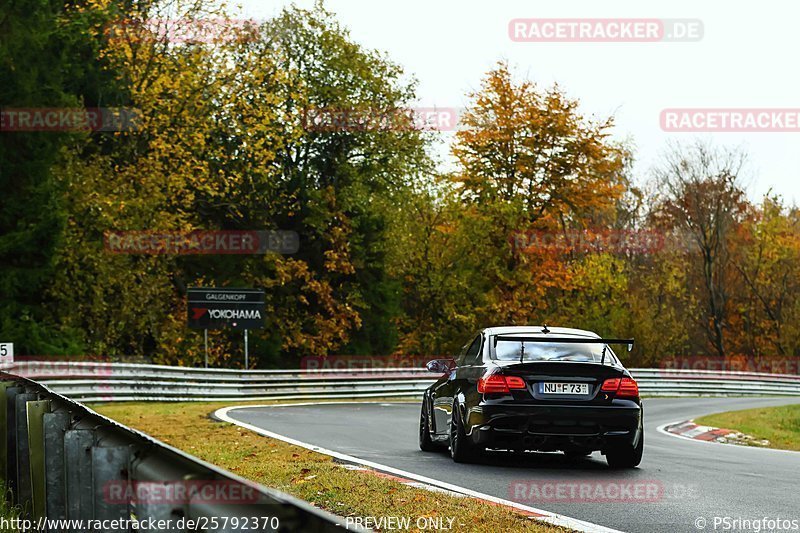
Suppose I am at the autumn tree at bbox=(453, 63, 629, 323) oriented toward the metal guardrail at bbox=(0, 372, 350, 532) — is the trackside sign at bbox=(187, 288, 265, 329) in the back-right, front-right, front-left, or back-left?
front-right

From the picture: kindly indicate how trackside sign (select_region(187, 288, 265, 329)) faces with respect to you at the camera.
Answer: facing the viewer

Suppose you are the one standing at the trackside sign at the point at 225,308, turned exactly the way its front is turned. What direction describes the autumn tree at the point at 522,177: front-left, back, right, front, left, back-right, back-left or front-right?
back-left

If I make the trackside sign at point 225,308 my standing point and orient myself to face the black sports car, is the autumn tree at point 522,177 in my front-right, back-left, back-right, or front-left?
back-left

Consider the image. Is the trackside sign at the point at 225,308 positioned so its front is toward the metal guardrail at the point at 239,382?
yes

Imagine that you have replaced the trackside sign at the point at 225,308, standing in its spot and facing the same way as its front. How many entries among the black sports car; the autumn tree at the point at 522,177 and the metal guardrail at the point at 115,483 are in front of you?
2

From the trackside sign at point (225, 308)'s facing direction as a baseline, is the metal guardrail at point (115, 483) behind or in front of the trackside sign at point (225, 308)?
in front

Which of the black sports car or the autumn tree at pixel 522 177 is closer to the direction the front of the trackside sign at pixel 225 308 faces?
the black sports car

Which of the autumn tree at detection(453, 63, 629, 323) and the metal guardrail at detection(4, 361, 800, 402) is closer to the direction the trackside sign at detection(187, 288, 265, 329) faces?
the metal guardrail

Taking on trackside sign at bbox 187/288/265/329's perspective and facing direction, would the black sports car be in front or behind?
in front

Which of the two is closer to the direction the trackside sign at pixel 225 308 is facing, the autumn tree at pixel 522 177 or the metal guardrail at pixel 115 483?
the metal guardrail
